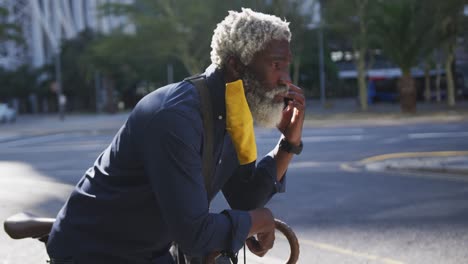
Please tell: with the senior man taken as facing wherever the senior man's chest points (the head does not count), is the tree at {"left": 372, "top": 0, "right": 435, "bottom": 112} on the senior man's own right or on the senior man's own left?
on the senior man's own left

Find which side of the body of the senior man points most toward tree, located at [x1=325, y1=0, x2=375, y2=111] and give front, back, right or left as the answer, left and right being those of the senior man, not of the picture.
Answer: left

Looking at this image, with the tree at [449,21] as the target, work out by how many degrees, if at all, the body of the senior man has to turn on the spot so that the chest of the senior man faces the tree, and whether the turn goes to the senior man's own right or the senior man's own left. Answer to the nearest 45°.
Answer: approximately 45° to the senior man's own left

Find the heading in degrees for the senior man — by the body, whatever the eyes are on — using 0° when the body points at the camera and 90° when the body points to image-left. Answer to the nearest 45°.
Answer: approximately 270°

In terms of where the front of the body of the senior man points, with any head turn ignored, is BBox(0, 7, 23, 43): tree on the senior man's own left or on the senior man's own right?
on the senior man's own left

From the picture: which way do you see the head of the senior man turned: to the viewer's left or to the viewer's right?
to the viewer's right

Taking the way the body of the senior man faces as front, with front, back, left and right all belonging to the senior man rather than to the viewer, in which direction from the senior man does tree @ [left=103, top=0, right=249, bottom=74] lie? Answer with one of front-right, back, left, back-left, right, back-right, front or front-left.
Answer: left
